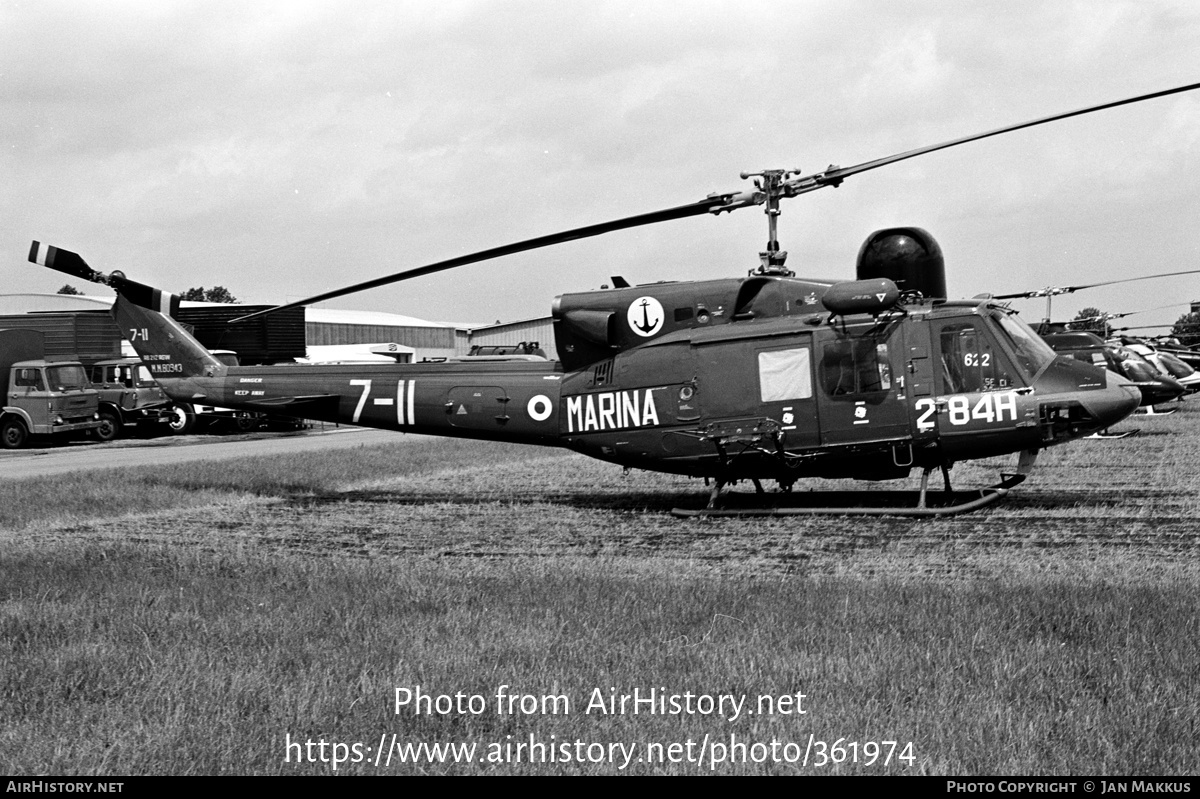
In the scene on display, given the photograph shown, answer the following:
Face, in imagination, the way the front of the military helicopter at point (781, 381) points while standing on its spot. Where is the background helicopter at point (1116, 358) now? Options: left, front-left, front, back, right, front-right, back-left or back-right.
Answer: front-left

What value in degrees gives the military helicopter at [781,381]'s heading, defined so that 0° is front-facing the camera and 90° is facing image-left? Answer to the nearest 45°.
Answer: approximately 270°
